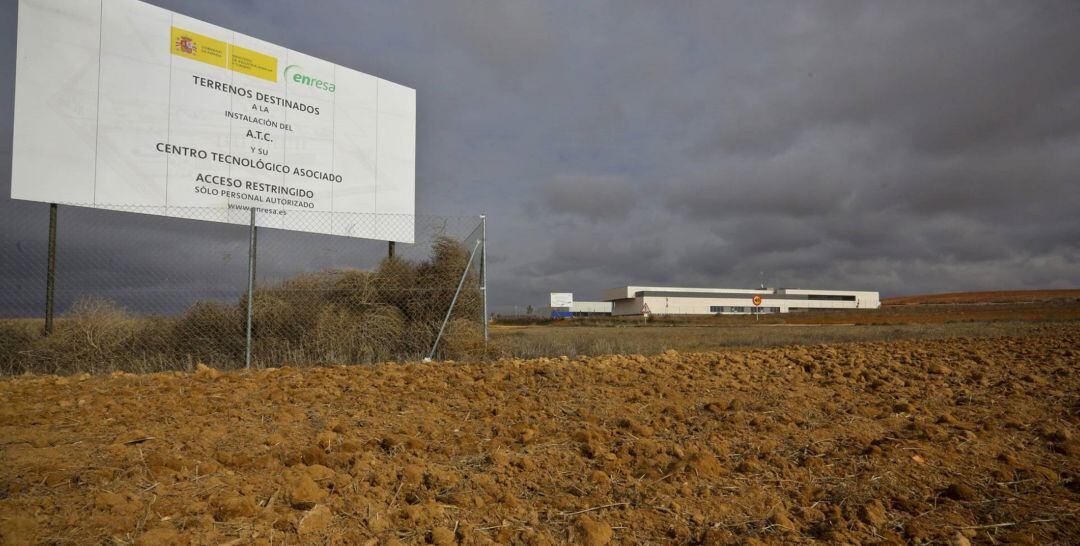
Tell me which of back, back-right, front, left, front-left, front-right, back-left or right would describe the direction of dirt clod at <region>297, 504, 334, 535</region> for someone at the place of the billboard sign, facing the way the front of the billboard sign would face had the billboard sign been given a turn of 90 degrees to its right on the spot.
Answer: front-left

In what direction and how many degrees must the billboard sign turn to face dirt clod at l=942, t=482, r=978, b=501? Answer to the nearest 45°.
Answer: approximately 45° to its right

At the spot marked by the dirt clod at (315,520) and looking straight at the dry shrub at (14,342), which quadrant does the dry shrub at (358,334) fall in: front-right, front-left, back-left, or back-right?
front-right

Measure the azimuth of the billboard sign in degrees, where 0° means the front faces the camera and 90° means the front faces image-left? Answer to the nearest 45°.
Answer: approximately 315°

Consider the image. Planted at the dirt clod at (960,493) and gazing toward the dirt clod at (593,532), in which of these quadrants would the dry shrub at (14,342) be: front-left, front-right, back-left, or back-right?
front-right

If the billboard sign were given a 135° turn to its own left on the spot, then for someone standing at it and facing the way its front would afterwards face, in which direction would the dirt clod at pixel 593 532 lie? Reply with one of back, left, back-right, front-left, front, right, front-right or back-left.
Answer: back
